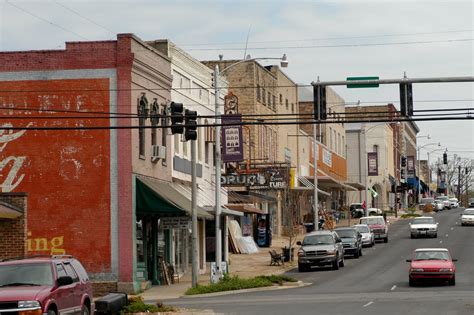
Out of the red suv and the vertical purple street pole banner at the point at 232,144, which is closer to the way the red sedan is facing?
the red suv

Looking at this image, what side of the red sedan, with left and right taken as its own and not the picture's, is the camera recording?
front

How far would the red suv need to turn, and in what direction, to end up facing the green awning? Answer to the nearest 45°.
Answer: approximately 135° to its right

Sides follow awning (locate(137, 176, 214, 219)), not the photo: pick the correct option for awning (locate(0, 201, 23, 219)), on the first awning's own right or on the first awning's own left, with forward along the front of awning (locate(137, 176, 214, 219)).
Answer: on the first awning's own right

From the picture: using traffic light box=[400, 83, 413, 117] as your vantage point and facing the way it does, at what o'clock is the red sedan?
The red sedan is roughly at 12 o'clock from the traffic light.

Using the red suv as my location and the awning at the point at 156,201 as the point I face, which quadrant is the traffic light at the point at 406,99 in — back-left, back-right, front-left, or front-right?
front-right

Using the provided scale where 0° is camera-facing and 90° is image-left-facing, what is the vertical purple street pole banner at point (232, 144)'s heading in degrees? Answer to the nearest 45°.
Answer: approximately 0°

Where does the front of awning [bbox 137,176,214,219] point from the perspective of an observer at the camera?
facing the viewer and to the right of the viewer

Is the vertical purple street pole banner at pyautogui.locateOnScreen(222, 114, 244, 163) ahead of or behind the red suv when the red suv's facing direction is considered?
behind

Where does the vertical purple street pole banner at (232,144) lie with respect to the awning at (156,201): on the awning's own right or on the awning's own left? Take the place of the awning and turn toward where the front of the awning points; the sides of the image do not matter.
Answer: on the awning's own left

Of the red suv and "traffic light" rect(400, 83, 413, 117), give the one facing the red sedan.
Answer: the traffic light

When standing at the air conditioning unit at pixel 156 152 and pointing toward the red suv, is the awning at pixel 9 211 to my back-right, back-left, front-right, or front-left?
front-right

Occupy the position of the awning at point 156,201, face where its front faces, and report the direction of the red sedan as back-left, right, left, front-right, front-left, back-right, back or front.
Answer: front-left
